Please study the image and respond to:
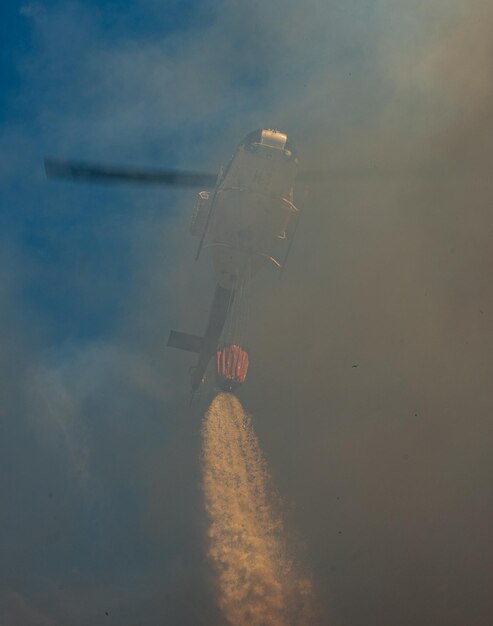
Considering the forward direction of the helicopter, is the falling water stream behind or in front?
behind
